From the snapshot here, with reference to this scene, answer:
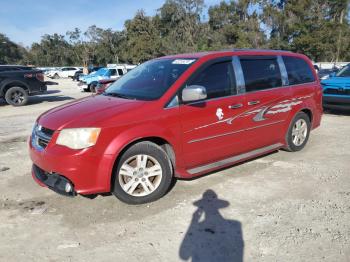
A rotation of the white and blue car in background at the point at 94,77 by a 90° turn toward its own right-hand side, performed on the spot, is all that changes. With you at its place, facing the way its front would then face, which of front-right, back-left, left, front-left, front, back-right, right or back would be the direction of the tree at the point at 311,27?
right

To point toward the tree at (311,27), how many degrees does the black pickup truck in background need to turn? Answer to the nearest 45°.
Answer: approximately 135° to its right

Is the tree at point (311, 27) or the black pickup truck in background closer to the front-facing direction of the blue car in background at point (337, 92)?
the black pickup truck in background

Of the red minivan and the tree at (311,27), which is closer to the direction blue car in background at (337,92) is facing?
the red minivan

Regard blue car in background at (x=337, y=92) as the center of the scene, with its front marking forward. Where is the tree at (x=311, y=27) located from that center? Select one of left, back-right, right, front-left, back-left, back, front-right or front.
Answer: back-right

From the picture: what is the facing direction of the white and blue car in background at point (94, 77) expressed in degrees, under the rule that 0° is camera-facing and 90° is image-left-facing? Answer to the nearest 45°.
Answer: approximately 45°

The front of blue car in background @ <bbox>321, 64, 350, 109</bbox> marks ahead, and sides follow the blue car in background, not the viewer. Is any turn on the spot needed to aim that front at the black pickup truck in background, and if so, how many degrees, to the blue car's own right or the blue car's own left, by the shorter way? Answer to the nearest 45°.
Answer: approximately 45° to the blue car's own right

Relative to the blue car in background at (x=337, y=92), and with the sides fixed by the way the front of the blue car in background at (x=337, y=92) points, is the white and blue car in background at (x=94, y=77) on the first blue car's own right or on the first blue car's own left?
on the first blue car's own right

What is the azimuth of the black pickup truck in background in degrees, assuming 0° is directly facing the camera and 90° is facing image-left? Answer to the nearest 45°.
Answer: approximately 90°

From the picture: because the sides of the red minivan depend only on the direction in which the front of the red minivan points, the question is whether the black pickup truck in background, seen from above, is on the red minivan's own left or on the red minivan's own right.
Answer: on the red minivan's own right

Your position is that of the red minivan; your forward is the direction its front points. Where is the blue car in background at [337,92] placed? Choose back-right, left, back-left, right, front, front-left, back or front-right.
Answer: back

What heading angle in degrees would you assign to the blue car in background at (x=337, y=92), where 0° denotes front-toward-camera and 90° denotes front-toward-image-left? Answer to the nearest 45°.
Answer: approximately 45°
